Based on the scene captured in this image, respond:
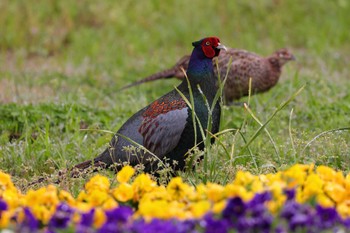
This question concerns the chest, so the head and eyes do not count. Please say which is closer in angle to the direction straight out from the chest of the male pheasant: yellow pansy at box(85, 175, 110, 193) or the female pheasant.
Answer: the female pheasant

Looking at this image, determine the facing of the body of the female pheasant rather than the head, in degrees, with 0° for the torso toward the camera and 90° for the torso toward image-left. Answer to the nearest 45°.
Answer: approximately 270°

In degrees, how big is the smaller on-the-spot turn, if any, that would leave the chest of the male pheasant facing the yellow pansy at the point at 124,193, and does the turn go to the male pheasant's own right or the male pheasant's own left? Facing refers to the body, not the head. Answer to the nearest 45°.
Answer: approximately 90° to the male pheasant's own right

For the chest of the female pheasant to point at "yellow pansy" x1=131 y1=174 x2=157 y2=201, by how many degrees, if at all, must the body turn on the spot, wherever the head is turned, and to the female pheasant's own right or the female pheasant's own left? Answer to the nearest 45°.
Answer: approximately 90° to the female pheasant's own right

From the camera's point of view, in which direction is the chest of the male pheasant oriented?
to the viewer's right

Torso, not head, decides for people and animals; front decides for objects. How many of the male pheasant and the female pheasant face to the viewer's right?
2

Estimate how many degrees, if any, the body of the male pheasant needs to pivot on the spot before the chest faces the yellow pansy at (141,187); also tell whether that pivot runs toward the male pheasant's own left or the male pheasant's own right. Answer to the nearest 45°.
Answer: approximately 90° to the male pheasant's own right
